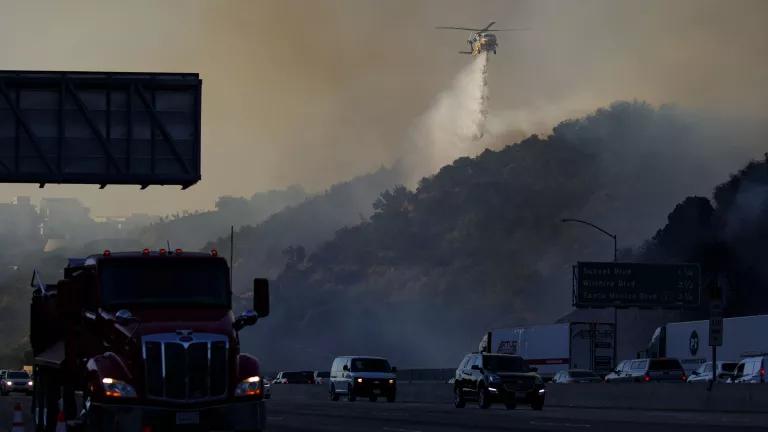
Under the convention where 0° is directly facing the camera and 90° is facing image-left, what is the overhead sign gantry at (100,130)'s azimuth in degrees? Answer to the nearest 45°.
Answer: approximately 180°

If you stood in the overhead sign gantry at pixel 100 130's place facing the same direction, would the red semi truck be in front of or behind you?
behind

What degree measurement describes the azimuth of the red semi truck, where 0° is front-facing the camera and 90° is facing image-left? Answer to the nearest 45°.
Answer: approximately 315°

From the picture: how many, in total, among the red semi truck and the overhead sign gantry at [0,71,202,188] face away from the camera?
1

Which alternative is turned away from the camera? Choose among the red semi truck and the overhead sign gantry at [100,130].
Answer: the overhead sign gantry

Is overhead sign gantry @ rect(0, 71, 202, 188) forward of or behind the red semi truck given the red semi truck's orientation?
behind
